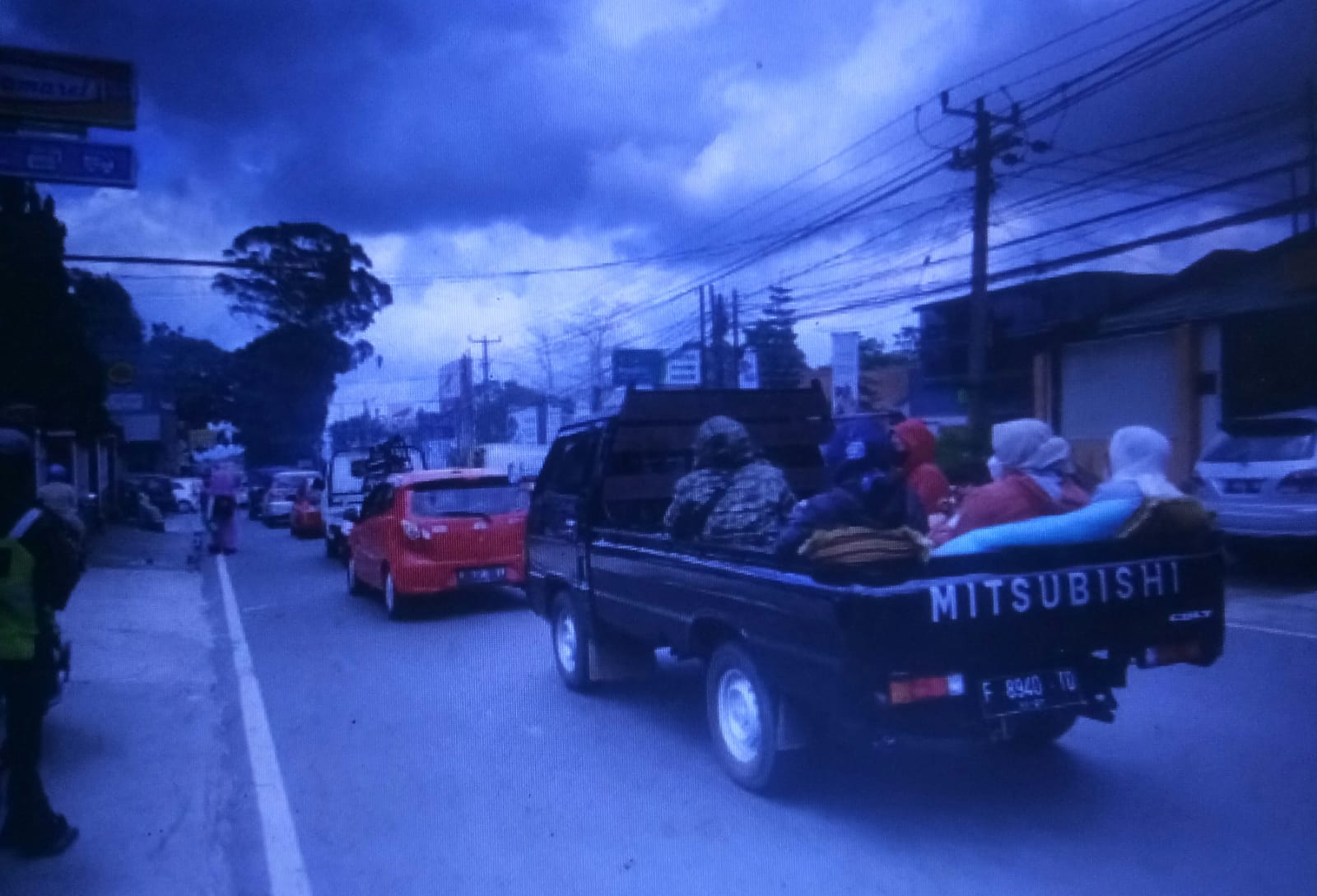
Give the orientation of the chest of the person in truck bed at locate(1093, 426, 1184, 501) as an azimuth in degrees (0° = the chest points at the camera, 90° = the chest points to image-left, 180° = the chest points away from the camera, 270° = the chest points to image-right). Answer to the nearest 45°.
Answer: approximately 180°

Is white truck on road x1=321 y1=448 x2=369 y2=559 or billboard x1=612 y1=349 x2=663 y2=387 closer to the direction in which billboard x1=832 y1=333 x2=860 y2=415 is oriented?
the white truck on road

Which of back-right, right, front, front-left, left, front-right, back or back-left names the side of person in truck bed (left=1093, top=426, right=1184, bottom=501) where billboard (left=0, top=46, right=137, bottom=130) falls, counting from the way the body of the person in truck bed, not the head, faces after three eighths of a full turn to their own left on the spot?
front-right

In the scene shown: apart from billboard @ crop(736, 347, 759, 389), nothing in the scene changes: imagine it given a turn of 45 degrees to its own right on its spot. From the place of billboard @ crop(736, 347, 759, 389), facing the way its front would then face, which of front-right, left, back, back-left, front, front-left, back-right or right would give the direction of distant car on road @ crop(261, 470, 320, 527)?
front-right

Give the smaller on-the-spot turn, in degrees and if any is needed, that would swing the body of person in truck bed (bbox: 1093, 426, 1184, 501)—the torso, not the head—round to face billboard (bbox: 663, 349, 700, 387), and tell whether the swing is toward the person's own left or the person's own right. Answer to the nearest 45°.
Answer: approximately 45° to the person's own left

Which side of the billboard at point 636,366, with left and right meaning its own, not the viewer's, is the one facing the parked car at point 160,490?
right

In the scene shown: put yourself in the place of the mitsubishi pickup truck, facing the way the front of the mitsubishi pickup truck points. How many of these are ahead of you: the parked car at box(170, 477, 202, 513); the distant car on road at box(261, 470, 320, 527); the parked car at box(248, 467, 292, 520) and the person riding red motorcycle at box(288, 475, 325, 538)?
4

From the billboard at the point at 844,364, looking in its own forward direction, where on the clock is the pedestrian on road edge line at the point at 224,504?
The pedestrian on road edge line is roughly at 2 o'clock from the billboard.

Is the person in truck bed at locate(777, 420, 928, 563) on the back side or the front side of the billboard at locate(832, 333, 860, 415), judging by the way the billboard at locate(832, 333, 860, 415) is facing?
on the front side

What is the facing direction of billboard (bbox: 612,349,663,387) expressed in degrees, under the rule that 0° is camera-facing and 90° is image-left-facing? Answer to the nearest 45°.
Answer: approximately 0°

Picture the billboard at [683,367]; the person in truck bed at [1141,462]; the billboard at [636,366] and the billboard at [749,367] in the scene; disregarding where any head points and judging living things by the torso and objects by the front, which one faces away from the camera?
the person in truck bed

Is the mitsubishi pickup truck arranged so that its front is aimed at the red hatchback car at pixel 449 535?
yes

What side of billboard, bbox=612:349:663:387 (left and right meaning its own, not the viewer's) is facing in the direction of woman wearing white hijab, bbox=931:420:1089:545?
front

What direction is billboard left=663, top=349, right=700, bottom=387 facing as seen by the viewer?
toward the camera
